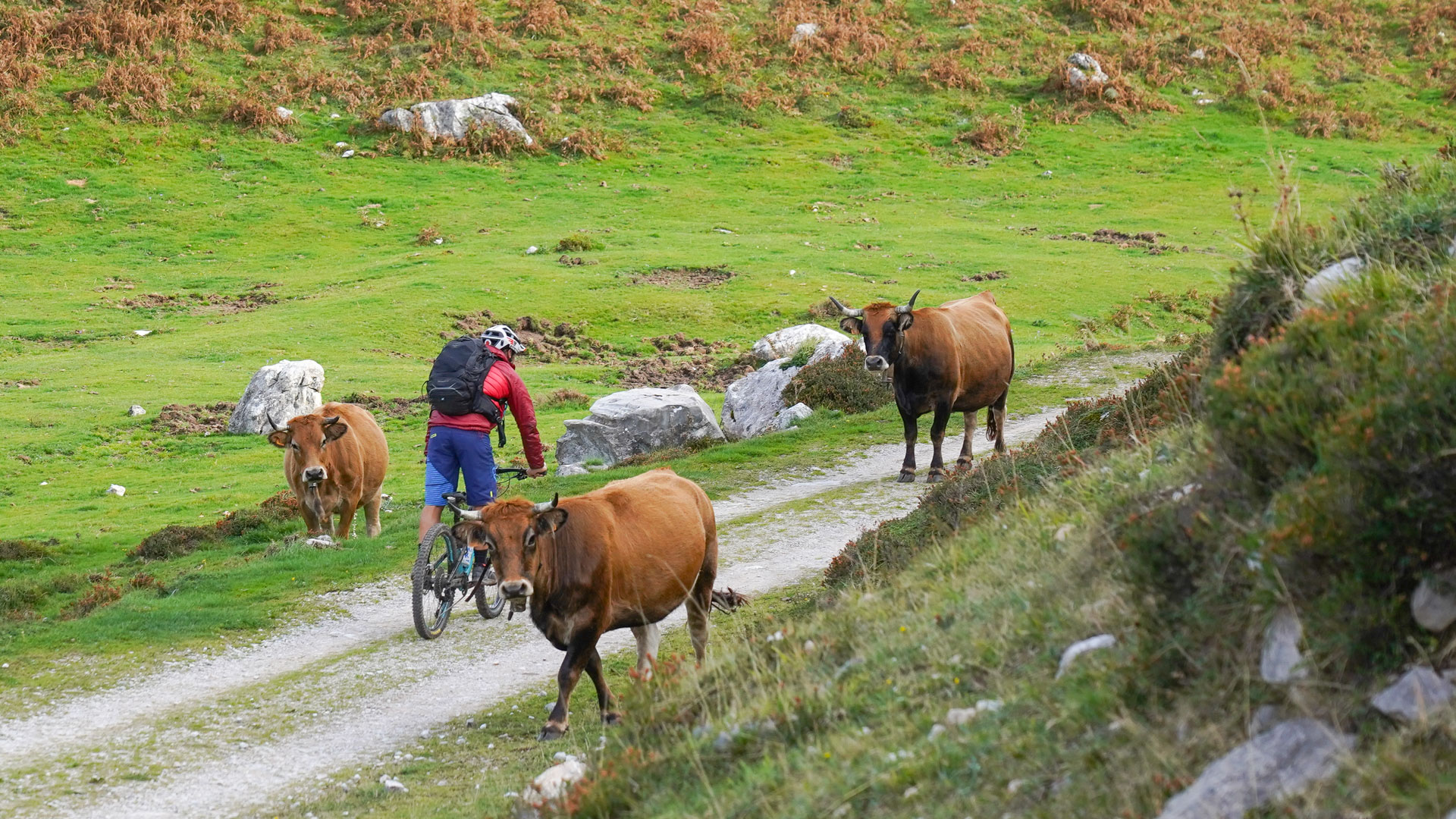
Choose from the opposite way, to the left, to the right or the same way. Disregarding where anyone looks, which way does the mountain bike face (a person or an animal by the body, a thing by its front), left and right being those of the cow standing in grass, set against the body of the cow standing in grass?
the opposite way

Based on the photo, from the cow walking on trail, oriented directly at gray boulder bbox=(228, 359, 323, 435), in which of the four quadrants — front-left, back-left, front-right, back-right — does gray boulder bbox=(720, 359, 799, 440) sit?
front-right

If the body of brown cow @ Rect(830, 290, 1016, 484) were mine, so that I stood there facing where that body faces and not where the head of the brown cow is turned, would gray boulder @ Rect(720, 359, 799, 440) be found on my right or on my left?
on my right

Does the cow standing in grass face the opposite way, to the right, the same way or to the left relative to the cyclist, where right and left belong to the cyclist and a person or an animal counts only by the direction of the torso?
the opposite way

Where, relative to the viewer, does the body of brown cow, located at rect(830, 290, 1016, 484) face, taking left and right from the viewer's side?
facing the viewer and to the left of the viewer

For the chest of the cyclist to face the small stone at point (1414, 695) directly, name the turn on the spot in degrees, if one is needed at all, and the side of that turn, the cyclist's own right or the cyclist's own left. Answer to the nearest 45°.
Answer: approximately 135° to the cyclist's own right

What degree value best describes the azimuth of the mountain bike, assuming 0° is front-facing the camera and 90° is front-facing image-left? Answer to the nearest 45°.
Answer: approximately 225°

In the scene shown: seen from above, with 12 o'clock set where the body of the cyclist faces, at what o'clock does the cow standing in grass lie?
The cow standing in grass is roughly at 10 o'clock from the cyclist.

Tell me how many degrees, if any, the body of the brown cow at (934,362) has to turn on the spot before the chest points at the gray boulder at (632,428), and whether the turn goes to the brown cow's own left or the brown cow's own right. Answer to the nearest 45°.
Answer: approximately 90° to the brown cow's own right

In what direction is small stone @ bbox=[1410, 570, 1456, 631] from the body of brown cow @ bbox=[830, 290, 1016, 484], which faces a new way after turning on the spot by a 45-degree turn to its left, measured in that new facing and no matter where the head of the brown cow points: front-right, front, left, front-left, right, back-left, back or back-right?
front

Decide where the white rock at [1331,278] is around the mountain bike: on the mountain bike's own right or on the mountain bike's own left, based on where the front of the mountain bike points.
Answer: on the mountain bike's own right

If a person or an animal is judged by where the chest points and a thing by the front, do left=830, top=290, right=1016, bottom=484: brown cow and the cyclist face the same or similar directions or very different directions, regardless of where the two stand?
very different directions

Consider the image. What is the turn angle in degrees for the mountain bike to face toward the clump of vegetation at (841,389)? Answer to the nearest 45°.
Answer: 0° — it already faces it

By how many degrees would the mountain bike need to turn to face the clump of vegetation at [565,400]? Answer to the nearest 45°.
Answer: approximately 45° to its left

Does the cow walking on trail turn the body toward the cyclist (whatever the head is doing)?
no
